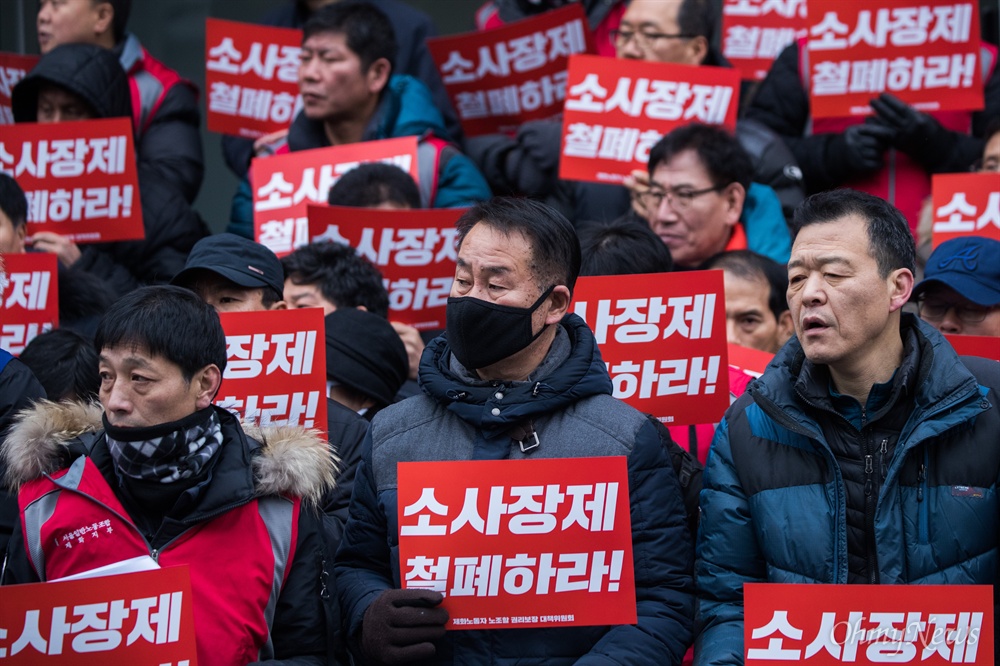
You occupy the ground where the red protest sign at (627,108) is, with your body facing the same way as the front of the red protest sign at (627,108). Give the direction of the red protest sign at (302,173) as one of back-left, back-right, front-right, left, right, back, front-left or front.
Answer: right

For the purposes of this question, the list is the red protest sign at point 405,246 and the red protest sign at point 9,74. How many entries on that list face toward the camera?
2

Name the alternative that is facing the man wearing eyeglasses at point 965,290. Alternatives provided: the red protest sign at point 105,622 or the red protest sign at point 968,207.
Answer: the red protest sign at point 968,207

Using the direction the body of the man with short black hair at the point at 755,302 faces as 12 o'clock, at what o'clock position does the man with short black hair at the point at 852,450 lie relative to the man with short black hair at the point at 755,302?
the man with short black hair at the point at 852,450 is roughly at 10 o'clock from the man with short black hair at the point at 755,302.

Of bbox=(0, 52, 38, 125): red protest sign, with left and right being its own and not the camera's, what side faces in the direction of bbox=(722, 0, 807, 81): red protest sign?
left

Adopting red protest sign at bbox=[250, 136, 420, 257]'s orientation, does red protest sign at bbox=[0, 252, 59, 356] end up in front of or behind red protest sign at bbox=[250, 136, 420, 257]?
in front

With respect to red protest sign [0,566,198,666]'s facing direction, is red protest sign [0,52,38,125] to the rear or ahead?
to the rear

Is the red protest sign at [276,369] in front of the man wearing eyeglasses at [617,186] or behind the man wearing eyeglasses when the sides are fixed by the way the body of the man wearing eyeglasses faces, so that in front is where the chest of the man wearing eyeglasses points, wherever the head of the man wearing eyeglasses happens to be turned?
in front

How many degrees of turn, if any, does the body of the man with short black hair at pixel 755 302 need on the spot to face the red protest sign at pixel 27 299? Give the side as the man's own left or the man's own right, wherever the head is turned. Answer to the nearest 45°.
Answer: approximately 45° to the man's own right

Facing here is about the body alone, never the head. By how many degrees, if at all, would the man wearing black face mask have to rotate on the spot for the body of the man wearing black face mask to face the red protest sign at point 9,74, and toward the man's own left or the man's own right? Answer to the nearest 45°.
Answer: approximately 135° to the man's own right

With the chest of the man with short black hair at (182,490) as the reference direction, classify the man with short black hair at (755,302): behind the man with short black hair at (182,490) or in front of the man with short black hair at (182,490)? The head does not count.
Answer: behind
